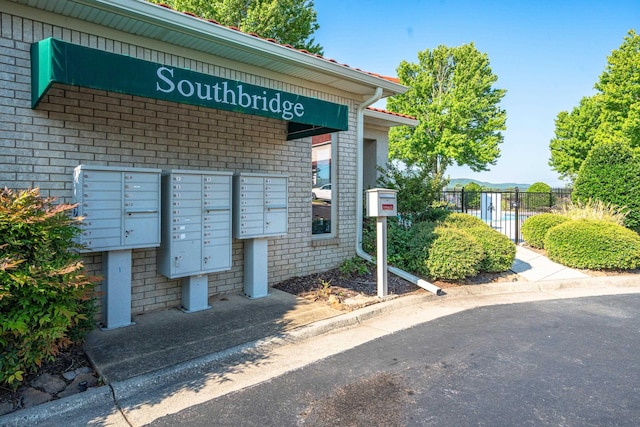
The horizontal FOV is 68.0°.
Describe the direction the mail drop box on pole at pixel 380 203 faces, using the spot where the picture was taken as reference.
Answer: facing the viewer and to the right of the viewer

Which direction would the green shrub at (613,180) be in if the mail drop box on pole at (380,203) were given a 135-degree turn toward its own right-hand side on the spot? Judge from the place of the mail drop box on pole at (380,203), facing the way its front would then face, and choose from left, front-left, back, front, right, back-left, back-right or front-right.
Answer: back-right

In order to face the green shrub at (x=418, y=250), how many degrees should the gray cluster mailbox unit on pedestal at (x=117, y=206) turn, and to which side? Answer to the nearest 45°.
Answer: approximately 90° to its left

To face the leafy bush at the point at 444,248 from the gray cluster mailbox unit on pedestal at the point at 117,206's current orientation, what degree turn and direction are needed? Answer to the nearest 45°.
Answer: approximately 90° to its left

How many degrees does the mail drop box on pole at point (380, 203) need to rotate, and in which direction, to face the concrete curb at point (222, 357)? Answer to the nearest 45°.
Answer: approximately 90° to its right

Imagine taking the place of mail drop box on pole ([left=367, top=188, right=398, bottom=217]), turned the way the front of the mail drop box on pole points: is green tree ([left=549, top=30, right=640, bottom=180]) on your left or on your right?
on your left

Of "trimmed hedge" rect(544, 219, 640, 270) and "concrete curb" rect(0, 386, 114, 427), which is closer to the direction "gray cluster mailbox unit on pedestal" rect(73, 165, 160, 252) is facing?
the concrete curb

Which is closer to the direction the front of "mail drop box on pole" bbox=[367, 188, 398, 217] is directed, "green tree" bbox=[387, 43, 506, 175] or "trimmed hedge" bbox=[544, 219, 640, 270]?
the trimmed hedge

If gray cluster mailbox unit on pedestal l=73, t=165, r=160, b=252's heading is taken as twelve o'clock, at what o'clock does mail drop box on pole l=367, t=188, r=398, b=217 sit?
mail drop box on pole l=367, t=188, r=398, b=217 is roughly at 9 o'clock from gray cluster mailbox unit on pedestal l=73, t=165, r=160, b=252.

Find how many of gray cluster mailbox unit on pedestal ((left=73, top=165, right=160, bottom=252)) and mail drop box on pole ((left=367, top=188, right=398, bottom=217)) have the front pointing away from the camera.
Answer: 0

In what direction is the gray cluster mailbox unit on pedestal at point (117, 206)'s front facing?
toward the camera

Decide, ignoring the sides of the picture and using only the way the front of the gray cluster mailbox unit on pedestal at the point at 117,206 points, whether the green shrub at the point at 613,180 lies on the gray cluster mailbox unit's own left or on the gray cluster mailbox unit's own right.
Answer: on the gray cluster mailbox unit's own left

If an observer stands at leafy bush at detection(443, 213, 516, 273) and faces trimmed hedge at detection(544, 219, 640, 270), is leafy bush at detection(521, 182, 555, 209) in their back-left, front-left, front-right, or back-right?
front-left

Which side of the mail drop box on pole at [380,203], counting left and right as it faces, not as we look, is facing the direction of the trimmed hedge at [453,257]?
left
